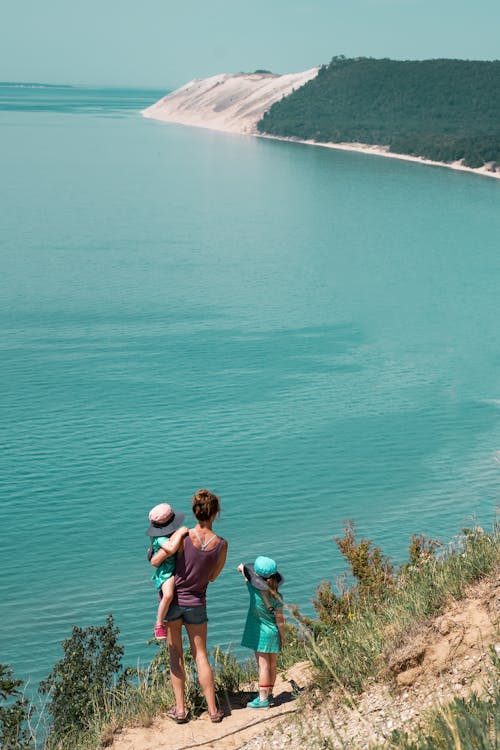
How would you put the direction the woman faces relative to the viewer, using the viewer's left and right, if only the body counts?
facing away from the viewer

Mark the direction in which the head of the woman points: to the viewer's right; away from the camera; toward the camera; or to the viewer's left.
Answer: away from the camera
